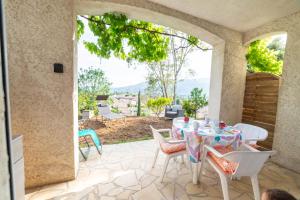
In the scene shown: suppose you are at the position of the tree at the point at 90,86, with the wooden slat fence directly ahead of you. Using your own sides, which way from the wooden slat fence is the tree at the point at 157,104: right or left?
left

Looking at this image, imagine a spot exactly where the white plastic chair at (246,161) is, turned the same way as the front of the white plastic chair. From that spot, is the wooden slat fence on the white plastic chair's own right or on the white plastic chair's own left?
on the white plastic chair's own right

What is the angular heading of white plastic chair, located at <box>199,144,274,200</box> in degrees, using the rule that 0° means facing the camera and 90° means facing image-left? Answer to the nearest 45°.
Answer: approximately 135°
